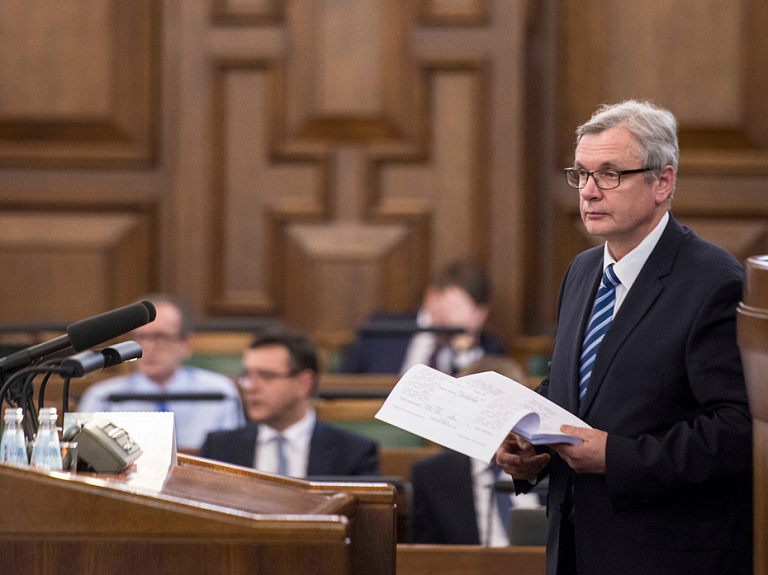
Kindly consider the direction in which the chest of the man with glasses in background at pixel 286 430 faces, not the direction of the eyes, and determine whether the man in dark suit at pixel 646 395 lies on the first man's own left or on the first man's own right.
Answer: on the first man's own left

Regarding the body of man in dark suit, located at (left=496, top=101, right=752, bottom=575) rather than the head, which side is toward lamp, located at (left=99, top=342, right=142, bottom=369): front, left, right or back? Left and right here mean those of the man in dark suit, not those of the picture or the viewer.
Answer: front

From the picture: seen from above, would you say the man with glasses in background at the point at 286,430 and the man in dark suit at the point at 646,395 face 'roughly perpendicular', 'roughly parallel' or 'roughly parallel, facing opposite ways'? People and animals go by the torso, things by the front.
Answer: roughly parallel

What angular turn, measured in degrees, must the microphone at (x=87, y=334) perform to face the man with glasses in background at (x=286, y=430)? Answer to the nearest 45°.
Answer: approximately 90° to its left

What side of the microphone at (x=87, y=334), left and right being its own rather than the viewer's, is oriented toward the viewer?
right

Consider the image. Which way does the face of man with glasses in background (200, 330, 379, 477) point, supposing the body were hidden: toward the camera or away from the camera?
toward the camera

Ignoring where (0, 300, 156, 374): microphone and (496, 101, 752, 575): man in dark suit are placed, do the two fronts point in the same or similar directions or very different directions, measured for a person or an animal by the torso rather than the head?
very different directions

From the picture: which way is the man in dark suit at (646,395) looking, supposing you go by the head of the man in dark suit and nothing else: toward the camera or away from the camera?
toward the camera

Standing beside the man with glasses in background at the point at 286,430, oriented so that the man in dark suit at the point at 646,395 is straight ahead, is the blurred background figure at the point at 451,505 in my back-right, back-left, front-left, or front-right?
front-left
